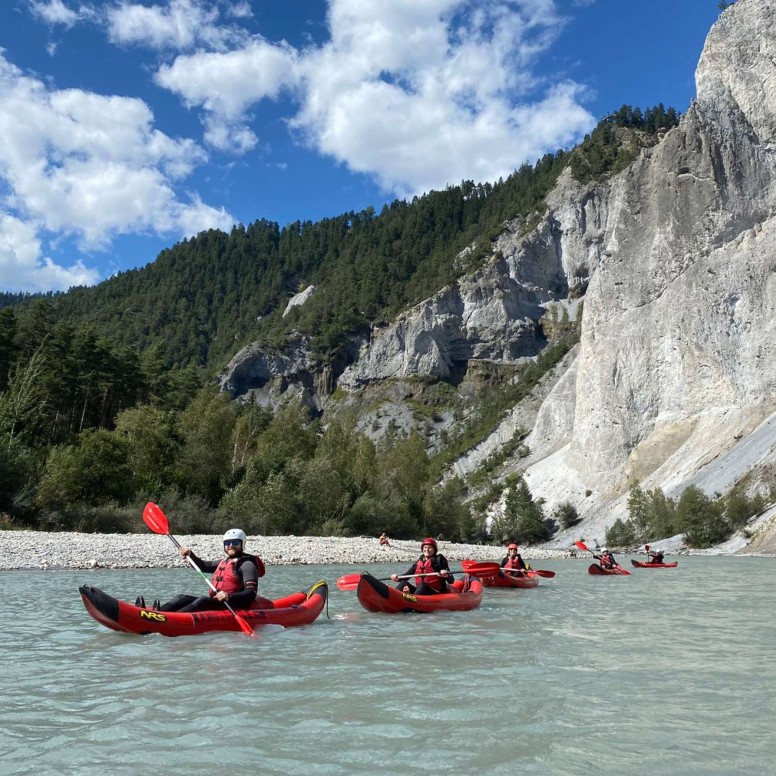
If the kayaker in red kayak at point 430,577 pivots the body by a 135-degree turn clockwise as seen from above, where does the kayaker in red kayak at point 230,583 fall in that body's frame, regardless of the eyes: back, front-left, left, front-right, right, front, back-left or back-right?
back-left

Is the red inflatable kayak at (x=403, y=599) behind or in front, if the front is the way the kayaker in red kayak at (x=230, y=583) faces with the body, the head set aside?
behind

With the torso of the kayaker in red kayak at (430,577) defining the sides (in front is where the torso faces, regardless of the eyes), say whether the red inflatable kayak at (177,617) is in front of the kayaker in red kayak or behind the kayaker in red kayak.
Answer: in front

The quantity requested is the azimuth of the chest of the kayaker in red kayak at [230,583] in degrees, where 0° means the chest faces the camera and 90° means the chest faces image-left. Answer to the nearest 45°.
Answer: approximately 90°

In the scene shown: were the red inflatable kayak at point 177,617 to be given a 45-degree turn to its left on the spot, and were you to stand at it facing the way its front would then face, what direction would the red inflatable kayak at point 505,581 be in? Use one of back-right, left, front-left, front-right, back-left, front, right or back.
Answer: back

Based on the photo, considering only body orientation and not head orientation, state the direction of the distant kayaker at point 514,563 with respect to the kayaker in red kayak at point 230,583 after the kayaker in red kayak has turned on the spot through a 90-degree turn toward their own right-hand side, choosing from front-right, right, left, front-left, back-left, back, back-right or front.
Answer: front-right

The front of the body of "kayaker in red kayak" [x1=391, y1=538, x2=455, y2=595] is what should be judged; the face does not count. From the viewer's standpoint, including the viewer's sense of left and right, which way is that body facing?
facing the viewer and to the left of the viewer

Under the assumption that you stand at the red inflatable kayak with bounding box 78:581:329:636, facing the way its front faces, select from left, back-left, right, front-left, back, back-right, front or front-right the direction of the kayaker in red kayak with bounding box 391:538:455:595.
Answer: back-right

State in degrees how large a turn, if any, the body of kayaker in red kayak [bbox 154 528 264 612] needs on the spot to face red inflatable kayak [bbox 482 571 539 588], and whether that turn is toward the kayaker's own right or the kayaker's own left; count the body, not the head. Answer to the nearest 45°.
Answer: approximately 135° to the kayaker's own right

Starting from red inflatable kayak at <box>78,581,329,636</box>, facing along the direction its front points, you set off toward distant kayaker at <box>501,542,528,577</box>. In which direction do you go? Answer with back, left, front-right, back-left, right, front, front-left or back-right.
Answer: back-right

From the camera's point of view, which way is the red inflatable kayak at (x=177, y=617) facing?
to the viewer's left

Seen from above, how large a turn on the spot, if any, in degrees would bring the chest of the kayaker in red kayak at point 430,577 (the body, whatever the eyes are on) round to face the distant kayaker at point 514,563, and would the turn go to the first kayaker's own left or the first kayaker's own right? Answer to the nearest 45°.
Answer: approximately 135° to the first kayaker's own right

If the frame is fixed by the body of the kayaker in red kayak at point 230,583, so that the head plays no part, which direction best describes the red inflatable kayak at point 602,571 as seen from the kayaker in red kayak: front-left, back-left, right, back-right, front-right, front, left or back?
back-right
